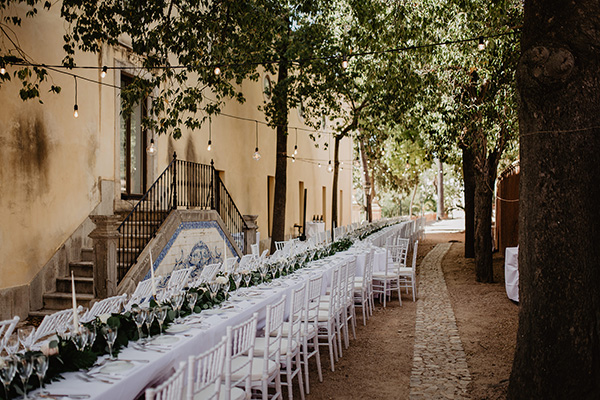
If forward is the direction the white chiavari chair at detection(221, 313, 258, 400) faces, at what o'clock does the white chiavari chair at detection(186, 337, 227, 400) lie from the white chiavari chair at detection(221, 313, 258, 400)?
the white chiavari chair at detection(186, 337, 227, 400) is roughly at 8 o'clock from the white chiavari chair at detection(221, 313, 258, 400).

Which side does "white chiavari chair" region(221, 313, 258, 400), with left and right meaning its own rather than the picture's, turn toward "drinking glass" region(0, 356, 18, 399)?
left

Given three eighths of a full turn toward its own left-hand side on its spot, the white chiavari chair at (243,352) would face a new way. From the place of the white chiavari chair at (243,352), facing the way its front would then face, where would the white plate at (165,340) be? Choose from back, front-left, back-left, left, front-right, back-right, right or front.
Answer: right

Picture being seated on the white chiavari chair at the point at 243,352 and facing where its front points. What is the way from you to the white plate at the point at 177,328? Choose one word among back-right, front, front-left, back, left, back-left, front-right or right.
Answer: front

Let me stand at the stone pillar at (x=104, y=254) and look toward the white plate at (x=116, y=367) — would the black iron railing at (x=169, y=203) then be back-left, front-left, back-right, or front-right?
back-left

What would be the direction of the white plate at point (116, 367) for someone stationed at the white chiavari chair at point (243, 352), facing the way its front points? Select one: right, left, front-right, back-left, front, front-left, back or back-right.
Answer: left

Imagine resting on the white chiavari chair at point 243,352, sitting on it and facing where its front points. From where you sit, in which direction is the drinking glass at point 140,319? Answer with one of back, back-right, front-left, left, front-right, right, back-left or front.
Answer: front-left

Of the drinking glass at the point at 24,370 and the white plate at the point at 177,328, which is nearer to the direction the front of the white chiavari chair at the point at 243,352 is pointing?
the white plate

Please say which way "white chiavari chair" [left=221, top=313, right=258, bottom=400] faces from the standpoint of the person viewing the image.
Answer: facing away from the viewer and to the left of the viewer

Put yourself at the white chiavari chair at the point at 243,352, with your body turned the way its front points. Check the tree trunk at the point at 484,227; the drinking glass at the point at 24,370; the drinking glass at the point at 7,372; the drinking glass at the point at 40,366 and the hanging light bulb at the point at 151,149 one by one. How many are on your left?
3

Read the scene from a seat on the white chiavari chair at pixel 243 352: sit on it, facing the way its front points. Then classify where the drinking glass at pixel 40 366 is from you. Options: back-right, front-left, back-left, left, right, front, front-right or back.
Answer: left

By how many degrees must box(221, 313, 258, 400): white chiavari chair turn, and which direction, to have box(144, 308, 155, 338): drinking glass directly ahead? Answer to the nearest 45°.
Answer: approximately 45° to its left

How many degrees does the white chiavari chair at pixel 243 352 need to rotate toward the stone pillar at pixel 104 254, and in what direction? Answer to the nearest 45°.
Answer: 0° — it already faces it

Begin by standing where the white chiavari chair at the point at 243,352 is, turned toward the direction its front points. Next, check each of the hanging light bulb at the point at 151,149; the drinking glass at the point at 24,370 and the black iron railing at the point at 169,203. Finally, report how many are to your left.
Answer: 1

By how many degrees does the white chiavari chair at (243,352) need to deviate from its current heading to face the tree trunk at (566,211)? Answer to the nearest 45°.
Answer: approximately 135° to its right

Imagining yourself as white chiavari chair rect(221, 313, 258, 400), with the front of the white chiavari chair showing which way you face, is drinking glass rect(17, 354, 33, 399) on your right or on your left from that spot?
on your left
